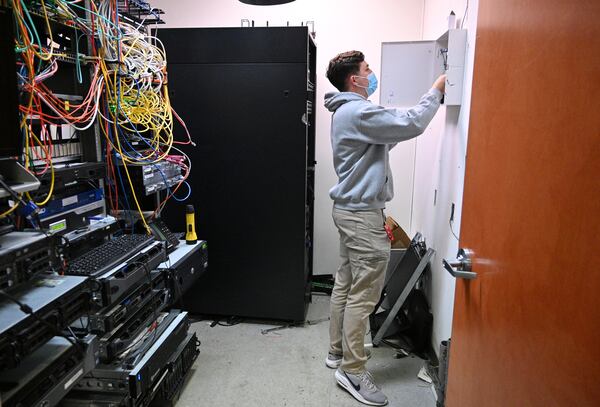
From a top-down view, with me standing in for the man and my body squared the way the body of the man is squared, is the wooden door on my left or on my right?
on my right

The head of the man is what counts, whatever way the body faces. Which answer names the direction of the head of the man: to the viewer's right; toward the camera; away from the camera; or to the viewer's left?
to the viewer's right

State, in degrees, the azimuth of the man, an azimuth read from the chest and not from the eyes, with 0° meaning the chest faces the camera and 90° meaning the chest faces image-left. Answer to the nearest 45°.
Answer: approximately 270°
